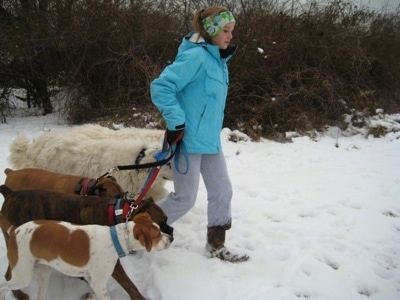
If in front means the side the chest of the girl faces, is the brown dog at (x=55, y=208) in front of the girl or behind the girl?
behind

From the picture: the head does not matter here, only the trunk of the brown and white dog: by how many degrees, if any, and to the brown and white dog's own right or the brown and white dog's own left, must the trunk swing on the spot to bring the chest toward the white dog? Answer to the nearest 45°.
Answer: approximately 90° to the brown and white dog's own left

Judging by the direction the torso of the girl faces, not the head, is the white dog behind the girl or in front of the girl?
behind

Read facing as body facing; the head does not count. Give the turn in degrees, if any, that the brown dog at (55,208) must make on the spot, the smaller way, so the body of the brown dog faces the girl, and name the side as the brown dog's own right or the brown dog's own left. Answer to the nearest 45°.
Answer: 0° — it already faces them

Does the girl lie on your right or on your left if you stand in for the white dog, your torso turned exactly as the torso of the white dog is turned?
on your right

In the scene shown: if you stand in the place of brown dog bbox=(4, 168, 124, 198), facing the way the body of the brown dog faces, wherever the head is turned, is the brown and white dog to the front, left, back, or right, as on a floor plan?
right

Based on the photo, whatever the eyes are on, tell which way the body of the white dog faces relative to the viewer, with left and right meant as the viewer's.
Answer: facing to the right of the viewer

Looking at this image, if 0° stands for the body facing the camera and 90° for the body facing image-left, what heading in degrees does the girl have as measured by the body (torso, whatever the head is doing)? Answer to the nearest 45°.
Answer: approximately 270°

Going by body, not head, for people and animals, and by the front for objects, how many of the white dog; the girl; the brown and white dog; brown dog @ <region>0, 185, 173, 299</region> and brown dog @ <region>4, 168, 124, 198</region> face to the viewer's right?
5

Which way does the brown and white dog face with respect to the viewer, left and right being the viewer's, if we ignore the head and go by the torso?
facing to the right of the viewer

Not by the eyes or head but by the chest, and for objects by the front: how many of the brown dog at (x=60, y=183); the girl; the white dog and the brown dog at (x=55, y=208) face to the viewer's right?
4

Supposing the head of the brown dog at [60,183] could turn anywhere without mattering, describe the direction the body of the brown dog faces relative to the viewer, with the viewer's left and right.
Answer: facing to the right of the viewer

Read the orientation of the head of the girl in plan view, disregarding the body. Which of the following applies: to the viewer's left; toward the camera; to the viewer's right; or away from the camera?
to the viewer's right

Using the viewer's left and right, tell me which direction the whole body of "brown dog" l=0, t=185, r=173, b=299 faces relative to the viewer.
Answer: facing to the right of the viewer

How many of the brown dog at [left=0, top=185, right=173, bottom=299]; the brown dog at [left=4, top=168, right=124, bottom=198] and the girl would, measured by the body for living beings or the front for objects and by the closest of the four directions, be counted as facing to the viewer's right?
3

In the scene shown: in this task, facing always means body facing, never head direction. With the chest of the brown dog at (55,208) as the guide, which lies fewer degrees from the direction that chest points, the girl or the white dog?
the girl

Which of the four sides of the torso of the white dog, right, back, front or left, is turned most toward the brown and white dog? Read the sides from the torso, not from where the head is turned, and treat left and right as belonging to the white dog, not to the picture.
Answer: right
